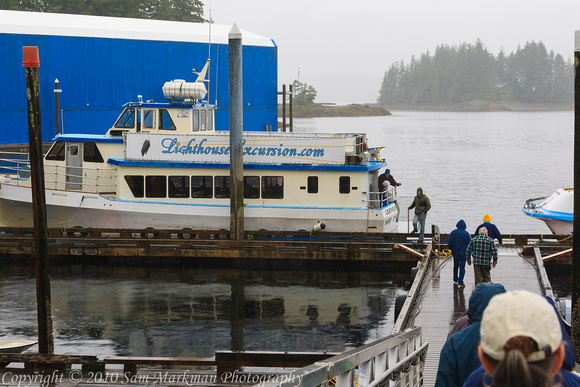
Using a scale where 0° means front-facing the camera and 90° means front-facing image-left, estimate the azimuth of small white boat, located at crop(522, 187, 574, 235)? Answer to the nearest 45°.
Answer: approximately 90°

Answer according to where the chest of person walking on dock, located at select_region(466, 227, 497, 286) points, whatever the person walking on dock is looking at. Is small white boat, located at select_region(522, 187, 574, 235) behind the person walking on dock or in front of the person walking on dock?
in front

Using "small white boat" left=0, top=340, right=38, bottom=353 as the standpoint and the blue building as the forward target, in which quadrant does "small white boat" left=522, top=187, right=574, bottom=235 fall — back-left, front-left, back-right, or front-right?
front-right

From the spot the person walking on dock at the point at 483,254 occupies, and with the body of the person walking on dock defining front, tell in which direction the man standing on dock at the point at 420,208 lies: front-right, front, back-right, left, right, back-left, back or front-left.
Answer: front

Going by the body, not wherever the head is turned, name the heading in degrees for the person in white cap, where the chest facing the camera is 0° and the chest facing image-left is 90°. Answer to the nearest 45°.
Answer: approximately 180°

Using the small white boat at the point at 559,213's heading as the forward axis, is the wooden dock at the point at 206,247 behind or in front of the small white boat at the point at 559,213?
in front

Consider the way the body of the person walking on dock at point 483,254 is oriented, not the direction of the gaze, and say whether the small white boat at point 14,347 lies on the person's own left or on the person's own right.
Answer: on the person's own left

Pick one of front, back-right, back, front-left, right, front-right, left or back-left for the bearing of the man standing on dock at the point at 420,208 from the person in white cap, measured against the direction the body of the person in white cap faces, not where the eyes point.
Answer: front

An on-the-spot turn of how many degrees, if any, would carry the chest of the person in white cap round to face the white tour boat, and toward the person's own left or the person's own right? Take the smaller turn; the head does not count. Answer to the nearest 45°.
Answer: approximately 45° to the person's own left

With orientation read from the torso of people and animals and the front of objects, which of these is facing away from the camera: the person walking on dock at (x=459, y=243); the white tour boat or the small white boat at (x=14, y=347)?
the person walking on dock

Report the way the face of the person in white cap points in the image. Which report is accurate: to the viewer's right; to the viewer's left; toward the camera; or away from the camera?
away from the camera

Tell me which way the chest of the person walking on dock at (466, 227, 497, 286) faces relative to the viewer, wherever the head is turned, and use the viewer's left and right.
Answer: facing away from the viewer

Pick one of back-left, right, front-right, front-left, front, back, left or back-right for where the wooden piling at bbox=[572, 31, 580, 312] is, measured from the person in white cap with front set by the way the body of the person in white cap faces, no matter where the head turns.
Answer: front
